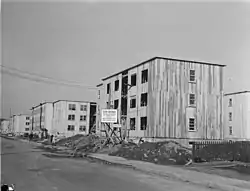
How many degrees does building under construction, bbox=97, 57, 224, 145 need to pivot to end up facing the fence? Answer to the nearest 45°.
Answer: approximately 45° to its left
